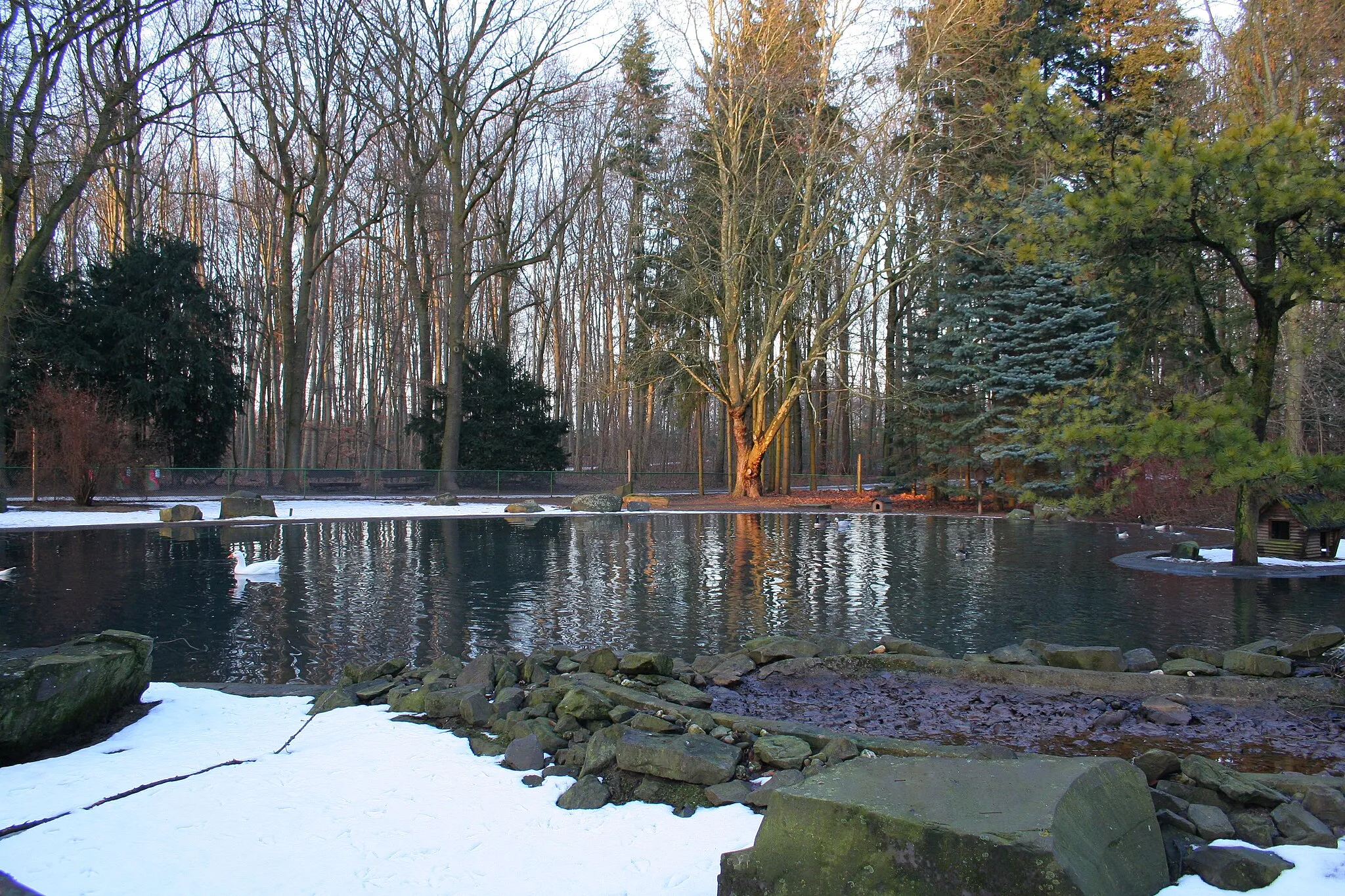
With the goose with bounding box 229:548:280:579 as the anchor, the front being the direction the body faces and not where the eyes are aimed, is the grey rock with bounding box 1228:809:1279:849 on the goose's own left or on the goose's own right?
on the goose's own left

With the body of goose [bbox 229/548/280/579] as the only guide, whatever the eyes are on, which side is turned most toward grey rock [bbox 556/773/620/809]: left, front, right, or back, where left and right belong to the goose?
left

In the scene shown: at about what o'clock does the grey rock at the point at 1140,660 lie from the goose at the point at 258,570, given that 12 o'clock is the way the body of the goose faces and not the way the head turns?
The grey rock is roughly at 8 o'clock from the goose.

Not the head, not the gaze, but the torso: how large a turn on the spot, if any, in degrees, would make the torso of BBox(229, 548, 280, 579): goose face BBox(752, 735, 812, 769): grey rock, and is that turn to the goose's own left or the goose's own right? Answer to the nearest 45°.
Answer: approximately 90° to the goose's own left

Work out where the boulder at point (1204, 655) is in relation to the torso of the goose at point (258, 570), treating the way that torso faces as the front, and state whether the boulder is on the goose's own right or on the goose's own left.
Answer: on the goose's own left

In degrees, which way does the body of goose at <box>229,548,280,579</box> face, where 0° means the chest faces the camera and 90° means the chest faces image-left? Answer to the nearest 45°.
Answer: approximately 90°
